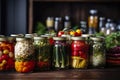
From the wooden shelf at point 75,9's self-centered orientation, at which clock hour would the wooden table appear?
The wooden table is roughly at 12 o'clock from the wooden shelf.

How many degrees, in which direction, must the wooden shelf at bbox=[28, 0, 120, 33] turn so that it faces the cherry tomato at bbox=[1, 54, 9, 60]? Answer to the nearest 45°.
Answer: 0° — it already faces it

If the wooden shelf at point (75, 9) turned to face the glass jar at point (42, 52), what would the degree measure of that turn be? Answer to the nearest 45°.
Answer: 0° — it already faces it

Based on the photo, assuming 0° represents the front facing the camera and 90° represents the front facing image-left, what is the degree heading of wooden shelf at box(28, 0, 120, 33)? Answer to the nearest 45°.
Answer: approximately 0°
